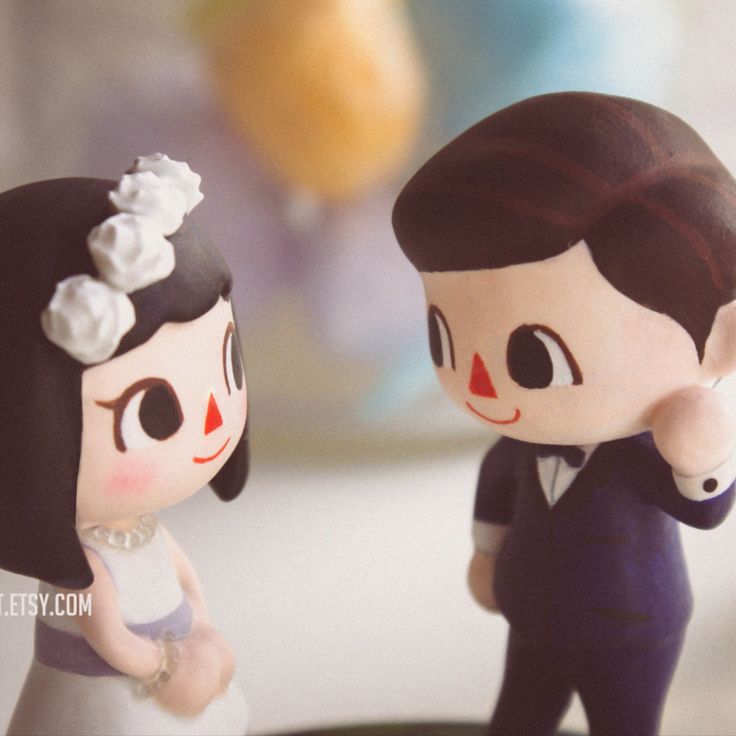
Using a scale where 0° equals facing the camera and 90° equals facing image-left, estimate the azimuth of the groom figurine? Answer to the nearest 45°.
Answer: approximately 45°

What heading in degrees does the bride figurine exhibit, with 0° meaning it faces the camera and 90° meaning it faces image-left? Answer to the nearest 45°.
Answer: approximately 315°
